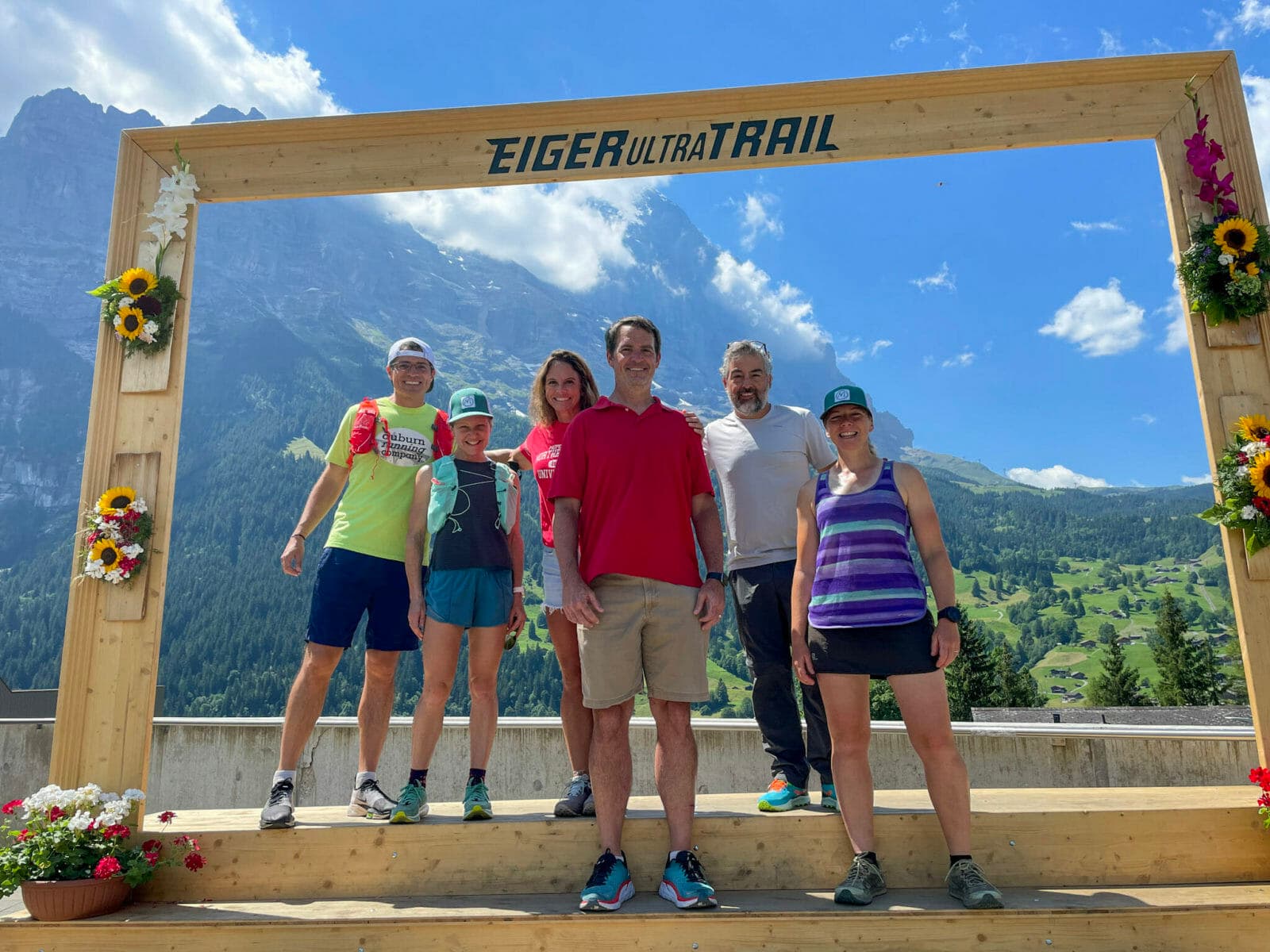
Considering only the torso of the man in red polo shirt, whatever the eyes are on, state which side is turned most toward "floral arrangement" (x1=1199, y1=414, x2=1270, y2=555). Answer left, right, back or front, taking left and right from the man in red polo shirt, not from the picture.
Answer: left

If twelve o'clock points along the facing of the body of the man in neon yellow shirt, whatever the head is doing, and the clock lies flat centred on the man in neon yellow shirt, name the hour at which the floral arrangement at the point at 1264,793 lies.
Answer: The floral arrangement is roughly at 10 o'clock from the man in neon yellow shirt.

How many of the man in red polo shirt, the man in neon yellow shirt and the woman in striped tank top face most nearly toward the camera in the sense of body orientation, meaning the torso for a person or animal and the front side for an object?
3

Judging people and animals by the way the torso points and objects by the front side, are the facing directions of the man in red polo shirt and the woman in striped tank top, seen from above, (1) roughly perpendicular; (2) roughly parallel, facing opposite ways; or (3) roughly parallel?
roughly parallel

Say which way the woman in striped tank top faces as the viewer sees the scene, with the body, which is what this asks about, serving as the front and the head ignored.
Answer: toward the camera

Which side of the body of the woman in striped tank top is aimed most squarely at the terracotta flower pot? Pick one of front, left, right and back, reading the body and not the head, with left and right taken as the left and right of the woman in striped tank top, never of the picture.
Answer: right

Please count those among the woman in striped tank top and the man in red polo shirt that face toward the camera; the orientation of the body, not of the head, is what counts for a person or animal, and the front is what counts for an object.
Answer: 2

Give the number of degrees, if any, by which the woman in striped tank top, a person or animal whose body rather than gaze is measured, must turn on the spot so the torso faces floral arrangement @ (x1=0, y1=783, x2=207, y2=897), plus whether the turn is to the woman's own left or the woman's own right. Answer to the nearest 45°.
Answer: approximately 90° to the woman's own right

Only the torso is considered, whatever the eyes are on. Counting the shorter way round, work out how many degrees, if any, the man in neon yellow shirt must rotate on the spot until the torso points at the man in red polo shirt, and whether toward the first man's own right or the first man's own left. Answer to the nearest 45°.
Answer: approximately 45° to the first man's own left

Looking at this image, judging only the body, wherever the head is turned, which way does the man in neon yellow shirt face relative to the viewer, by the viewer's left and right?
facing the viewer

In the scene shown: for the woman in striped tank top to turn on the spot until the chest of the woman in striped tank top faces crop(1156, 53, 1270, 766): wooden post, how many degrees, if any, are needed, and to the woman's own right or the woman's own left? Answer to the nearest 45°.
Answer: approximately 135° to the woman's own left

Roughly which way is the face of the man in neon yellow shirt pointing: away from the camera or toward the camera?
toward the camera

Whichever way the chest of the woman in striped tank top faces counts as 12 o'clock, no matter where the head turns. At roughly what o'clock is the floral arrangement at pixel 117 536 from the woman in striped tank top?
The floral arrangement is roughly at 3 o'clock from the woman in striped tank top.

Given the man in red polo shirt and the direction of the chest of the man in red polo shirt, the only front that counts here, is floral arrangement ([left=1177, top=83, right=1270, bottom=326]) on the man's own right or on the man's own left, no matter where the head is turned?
on the man's own left

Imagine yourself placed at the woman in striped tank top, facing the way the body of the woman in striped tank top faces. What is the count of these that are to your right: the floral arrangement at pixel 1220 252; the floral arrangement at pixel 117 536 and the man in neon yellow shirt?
2

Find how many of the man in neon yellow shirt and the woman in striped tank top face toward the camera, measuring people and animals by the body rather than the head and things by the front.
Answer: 2

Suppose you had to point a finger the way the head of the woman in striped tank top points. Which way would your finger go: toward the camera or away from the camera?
toward the camera
